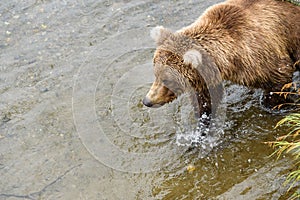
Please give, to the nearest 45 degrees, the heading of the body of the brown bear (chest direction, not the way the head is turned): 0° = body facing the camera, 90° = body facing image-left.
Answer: approximately 45°
